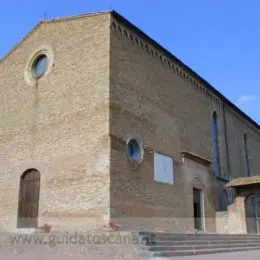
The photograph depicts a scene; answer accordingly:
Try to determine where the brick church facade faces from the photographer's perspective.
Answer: facing the viewer and to the left of the viewer
